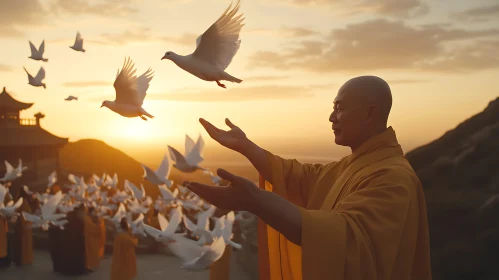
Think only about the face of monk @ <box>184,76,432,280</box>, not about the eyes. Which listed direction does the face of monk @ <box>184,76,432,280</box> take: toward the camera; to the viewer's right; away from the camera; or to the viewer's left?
to the viewer's left

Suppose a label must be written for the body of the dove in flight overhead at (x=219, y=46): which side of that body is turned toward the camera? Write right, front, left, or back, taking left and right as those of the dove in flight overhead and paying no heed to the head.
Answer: left

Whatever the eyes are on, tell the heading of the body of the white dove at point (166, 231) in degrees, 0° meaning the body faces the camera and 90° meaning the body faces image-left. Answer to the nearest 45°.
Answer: approximately 90°

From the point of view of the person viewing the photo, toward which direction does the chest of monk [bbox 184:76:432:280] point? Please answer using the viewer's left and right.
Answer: facing to the left of the viewer

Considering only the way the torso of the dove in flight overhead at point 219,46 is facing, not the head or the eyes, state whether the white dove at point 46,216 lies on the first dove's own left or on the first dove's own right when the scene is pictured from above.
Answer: on the first dove's own right

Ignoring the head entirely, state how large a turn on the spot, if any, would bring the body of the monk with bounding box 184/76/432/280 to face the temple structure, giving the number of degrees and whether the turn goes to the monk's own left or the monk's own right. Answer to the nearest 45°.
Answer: approximately 45° to the monk's own right

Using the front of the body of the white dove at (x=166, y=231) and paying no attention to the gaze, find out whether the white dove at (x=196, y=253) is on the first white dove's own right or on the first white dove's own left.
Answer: on the first white dove's own left

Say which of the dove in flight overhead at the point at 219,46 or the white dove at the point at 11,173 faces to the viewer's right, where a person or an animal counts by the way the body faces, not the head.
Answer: the white dove

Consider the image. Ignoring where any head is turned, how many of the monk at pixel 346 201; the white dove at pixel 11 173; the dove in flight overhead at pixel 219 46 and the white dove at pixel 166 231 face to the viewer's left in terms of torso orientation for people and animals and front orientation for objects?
3
